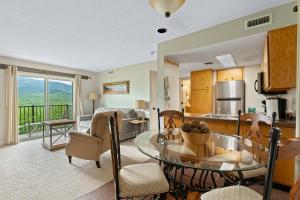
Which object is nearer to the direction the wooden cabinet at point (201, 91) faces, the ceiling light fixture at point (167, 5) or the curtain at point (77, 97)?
the ceiling light fixture

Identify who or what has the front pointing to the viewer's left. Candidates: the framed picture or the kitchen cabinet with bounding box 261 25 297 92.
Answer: the kitchen cabinet

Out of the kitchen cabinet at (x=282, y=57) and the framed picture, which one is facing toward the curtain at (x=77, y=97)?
the kitchen cabinet

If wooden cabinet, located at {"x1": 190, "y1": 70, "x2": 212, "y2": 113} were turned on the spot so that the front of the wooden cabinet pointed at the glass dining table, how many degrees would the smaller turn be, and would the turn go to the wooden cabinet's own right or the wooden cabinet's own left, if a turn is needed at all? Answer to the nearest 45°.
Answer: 0° — it already faces it

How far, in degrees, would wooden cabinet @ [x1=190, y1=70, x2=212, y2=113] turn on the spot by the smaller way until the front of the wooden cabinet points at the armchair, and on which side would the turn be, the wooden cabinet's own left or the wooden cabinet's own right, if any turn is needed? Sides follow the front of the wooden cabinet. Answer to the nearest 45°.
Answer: approximately 45° to the wooden cabinet's own right

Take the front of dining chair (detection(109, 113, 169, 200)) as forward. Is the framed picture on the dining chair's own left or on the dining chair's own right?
on the dining chair's own left

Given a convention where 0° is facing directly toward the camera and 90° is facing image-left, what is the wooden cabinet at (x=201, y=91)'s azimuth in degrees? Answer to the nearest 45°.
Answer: approximately 0°

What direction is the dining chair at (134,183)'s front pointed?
to the viewer's right

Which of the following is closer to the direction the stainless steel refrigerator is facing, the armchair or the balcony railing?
the armchair

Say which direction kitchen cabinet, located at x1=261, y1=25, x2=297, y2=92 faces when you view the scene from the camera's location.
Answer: facing to the left of the viewer

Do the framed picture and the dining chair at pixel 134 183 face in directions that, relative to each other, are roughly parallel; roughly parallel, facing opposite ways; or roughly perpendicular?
roughly perpendicular
